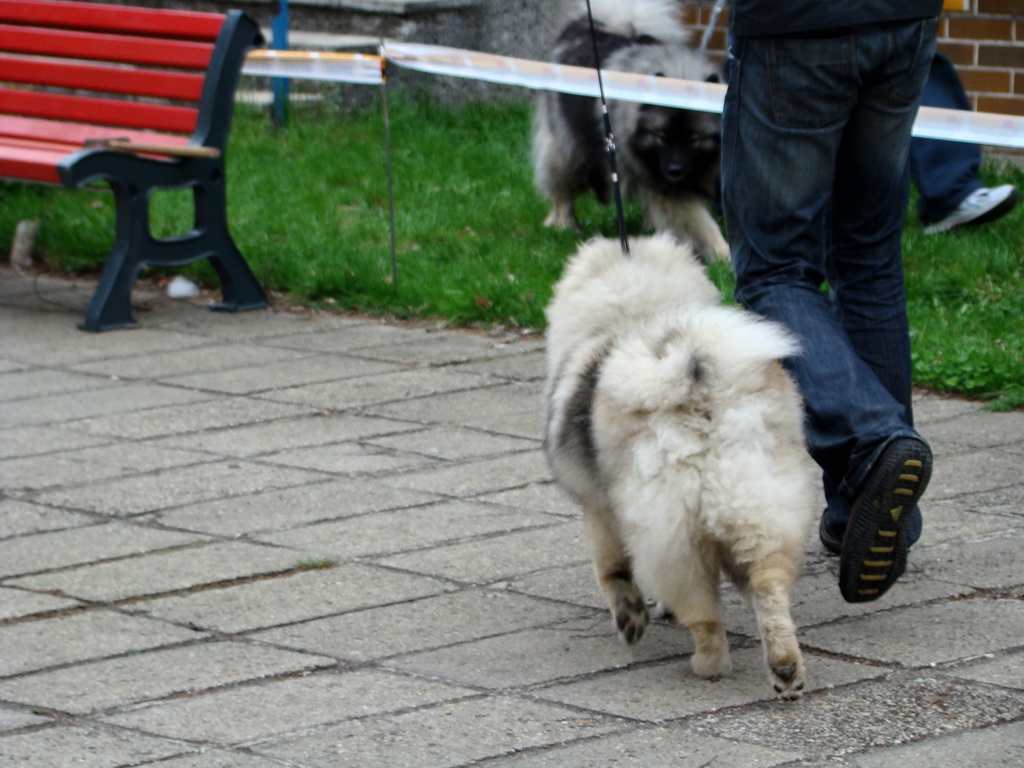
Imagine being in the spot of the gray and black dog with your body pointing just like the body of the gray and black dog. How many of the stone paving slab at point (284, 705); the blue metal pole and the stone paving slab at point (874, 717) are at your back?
1

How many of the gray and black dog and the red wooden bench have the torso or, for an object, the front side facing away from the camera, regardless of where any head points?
0

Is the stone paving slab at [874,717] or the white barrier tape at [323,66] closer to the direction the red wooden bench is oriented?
the stone paving slab

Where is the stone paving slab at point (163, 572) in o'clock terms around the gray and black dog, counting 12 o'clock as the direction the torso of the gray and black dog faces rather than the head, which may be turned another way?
The stone paving slab is roughly at 2 o'clock from the gray and black dog.

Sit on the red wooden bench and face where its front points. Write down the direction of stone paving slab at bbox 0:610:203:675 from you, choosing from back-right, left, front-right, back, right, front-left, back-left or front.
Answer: front-left

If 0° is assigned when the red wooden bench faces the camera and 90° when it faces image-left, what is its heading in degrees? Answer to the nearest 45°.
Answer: approximately 45°

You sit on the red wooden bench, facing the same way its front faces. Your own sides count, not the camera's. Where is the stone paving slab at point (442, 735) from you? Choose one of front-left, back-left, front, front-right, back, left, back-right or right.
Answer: front-left

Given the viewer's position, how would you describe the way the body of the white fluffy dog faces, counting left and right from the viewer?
facing away from the viewer and to the left of the viewer

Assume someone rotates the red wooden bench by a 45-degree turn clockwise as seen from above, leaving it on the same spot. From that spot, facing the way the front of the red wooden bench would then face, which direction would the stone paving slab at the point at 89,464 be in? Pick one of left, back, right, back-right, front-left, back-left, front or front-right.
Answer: left

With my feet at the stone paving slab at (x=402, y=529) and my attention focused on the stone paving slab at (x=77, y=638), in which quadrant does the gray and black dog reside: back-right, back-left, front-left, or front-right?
back-right

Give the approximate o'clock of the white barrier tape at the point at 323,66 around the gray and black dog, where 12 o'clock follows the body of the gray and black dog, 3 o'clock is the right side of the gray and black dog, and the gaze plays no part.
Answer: The white barrier tape is roughly at 4 o'clock from the gray and black dog.

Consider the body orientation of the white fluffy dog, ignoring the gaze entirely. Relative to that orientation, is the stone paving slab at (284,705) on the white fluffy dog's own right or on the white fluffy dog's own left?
on the white fluffy dog's own left

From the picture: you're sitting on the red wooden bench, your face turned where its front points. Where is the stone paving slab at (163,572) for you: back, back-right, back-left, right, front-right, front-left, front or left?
front-left

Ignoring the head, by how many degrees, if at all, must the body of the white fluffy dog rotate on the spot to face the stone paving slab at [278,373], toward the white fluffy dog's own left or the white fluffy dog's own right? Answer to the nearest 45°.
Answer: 0° — it already faces it

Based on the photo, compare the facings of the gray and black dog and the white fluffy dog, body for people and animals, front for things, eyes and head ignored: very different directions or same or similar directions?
very different directions

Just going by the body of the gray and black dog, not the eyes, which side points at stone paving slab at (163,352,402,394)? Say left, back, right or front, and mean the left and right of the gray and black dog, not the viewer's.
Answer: right

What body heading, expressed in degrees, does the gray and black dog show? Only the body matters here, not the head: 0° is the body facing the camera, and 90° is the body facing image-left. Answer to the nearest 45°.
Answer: approximately 315°
